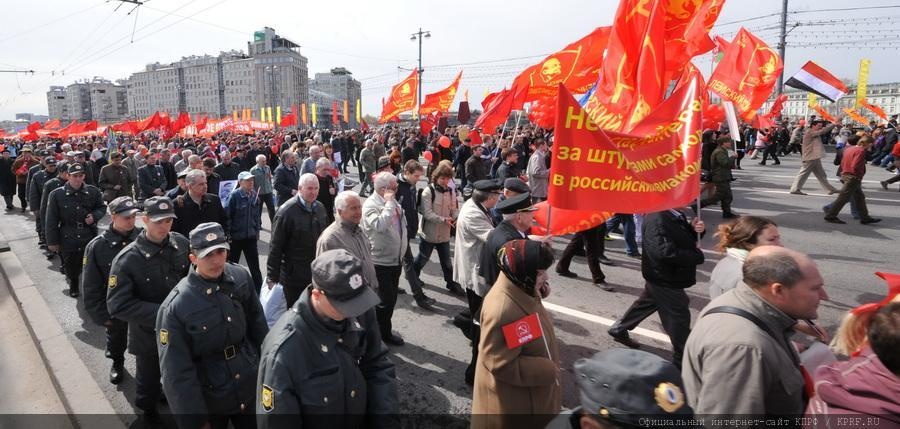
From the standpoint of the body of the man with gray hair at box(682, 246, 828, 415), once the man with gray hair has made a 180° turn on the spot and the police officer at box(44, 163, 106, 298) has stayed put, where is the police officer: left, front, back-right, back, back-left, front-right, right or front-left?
front

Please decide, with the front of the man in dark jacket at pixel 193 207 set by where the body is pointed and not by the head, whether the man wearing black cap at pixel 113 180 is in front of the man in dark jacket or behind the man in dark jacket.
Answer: behind

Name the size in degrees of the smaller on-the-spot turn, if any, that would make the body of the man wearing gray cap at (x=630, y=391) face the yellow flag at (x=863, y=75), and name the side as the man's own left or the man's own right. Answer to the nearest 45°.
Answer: approximately 135° to the man's own left

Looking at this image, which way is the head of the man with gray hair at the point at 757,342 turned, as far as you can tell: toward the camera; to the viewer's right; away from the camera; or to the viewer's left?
to the viewer's right

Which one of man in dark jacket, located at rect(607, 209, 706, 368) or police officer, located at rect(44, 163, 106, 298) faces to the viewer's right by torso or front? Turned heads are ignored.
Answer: the man in dark jacket

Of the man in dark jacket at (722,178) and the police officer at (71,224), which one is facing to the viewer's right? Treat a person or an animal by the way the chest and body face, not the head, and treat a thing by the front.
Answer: the man in dark jacket

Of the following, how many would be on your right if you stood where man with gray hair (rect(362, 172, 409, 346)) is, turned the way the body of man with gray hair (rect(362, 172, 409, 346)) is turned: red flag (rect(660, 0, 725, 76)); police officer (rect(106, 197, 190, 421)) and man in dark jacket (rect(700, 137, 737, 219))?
1

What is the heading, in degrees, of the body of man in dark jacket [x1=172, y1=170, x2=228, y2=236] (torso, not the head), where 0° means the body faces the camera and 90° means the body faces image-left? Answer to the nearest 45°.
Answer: approximately 315°

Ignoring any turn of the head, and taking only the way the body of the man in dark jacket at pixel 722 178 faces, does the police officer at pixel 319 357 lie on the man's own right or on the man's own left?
on the man's own right

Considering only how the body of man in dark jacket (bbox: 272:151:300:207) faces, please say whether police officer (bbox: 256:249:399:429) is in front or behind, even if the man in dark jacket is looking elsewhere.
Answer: in front

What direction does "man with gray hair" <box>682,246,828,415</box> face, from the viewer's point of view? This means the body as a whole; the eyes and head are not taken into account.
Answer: to the viewer's right

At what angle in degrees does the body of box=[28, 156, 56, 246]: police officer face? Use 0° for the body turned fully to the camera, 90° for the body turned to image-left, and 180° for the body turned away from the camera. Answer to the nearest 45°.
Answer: approximately 315°

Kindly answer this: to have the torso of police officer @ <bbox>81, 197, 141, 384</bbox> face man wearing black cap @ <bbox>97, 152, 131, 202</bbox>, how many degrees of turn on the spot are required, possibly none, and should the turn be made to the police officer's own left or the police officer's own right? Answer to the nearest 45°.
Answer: approximately 135° to the police officer's own left

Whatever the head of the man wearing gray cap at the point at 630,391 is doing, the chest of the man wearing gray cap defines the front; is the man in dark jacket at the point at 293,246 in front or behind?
behind
